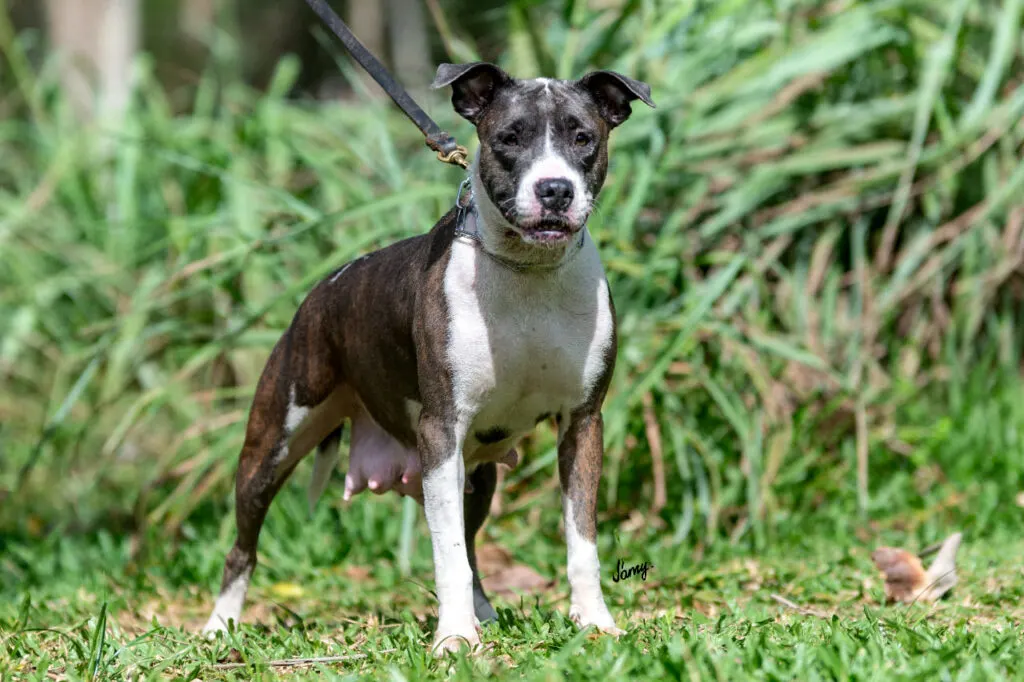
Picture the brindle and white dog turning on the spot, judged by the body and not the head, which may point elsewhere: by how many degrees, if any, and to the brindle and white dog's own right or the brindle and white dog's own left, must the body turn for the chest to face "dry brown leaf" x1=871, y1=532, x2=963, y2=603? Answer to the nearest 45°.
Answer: approximately 45° to the brindle and white dog's own left

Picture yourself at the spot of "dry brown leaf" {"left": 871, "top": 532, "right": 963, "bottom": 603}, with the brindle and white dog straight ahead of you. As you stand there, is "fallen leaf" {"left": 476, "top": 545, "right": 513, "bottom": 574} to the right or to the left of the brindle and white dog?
right

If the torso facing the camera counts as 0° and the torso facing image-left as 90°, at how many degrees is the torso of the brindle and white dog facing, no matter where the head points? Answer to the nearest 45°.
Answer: approximately 315°
